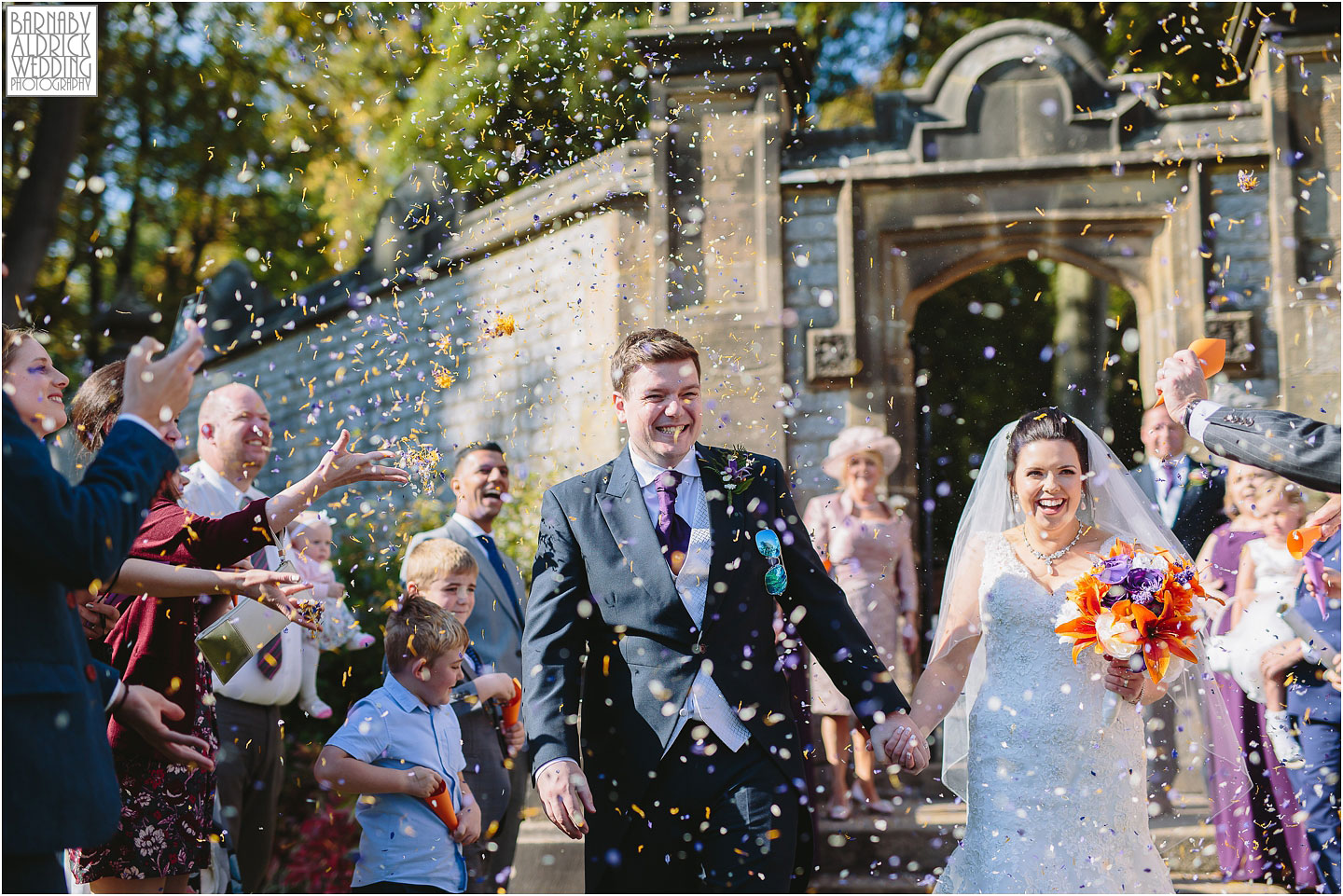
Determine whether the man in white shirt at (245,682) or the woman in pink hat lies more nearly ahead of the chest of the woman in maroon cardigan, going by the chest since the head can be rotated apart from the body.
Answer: the woman in pink hat

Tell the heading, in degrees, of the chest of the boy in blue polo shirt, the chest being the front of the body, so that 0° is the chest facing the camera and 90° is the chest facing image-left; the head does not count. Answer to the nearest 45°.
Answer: approximately 315°

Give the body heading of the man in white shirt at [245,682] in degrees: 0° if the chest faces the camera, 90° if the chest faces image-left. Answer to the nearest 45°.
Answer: approximately 315°

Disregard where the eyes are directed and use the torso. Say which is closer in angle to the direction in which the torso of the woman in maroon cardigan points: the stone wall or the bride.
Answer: the bride

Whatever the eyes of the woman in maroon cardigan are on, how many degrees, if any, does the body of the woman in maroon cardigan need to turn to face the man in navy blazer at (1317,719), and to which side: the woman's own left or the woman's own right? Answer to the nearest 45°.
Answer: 0° — they already face them

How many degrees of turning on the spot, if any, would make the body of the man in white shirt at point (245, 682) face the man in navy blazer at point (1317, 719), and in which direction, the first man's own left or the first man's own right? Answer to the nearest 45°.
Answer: approximately 45° to the first man's own left

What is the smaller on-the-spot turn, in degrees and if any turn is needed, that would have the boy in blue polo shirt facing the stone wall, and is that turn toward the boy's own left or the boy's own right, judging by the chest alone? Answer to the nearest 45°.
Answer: approximately 135° to the boy's own left

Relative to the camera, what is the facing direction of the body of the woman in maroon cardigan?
to the viewer's right

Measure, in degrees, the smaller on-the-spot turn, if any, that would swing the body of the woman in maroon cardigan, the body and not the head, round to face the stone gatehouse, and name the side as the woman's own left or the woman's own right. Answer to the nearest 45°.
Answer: approximately 45° to the woman's own left
